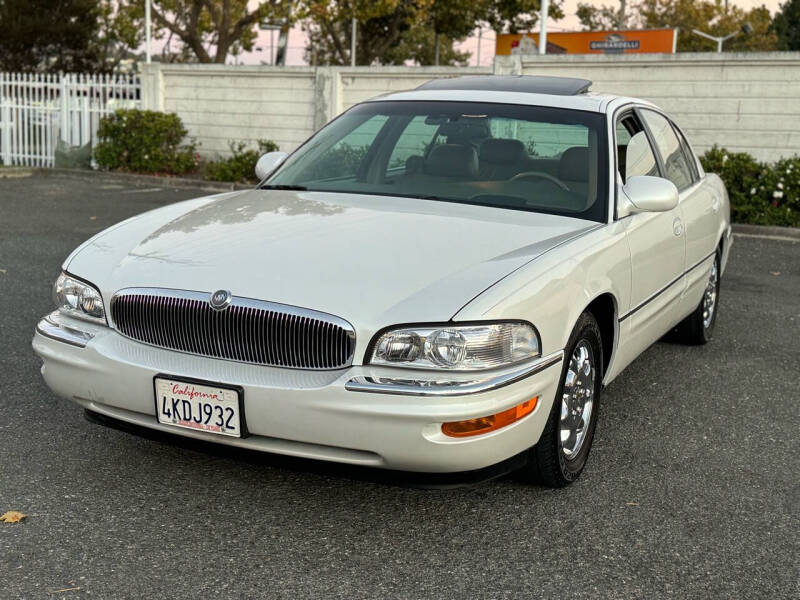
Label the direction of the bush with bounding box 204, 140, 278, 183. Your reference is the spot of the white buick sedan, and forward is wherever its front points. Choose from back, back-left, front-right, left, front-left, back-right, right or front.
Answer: back-right

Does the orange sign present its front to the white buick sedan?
yes

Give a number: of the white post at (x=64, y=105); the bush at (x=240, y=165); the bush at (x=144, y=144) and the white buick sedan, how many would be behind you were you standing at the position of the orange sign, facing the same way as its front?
0

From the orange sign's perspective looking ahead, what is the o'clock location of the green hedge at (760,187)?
The green hedge is roughly at 12 o'clock from the orange sign.

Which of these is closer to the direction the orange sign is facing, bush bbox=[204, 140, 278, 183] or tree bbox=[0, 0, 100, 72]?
the bush

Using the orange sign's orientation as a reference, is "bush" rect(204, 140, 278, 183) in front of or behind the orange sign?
in front

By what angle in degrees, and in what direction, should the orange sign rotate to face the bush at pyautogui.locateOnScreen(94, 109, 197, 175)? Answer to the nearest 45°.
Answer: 0° — it already faces it

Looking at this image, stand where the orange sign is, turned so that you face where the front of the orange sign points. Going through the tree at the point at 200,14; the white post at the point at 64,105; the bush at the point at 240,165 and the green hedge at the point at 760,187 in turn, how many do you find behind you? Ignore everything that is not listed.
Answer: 0

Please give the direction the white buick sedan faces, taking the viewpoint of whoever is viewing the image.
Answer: facing the viewer and to the left of the viewer

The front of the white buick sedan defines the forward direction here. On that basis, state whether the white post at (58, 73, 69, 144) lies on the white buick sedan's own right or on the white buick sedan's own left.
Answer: on the white buick sedan's own right

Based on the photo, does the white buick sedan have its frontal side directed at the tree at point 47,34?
no

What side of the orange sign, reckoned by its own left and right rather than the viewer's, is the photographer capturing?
front

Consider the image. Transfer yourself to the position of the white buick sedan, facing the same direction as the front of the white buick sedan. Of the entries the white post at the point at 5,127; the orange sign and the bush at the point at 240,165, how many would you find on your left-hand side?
0

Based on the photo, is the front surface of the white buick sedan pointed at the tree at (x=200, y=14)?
no

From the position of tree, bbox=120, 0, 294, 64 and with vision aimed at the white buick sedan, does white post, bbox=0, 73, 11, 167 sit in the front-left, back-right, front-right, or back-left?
front-right

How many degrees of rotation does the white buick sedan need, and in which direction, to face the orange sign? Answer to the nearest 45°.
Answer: approximately 135° to its right

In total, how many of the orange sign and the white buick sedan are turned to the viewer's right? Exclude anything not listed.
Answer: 0
